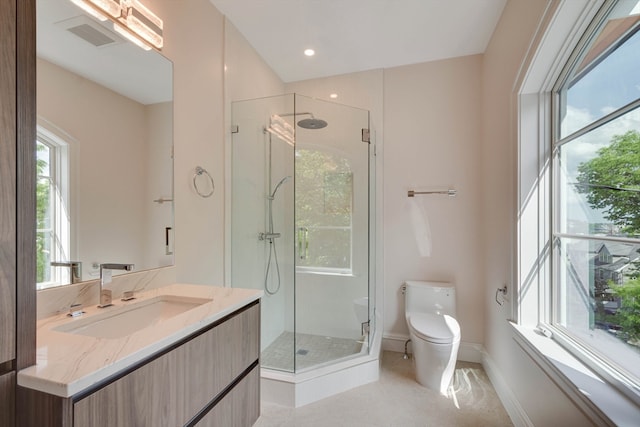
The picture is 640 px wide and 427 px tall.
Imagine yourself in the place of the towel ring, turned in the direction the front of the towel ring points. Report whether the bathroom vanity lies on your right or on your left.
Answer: on your right

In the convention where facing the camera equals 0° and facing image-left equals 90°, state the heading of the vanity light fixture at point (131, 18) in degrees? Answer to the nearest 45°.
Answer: approximately 315°

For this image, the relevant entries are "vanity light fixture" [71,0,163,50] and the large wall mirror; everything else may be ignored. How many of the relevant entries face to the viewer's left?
0

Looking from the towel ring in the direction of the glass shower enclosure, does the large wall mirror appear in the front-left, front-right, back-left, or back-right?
back-right

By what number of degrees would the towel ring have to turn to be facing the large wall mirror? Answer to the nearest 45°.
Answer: approximately 90° to its right

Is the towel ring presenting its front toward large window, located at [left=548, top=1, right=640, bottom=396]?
yes

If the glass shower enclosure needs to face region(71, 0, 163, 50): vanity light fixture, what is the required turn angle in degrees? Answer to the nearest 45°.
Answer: approximately 90° to its right

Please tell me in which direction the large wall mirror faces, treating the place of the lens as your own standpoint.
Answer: facing the viewer and to the right of the viewer
